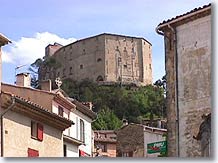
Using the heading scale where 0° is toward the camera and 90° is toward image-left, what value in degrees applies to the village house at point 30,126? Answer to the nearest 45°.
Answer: approximately 315°
